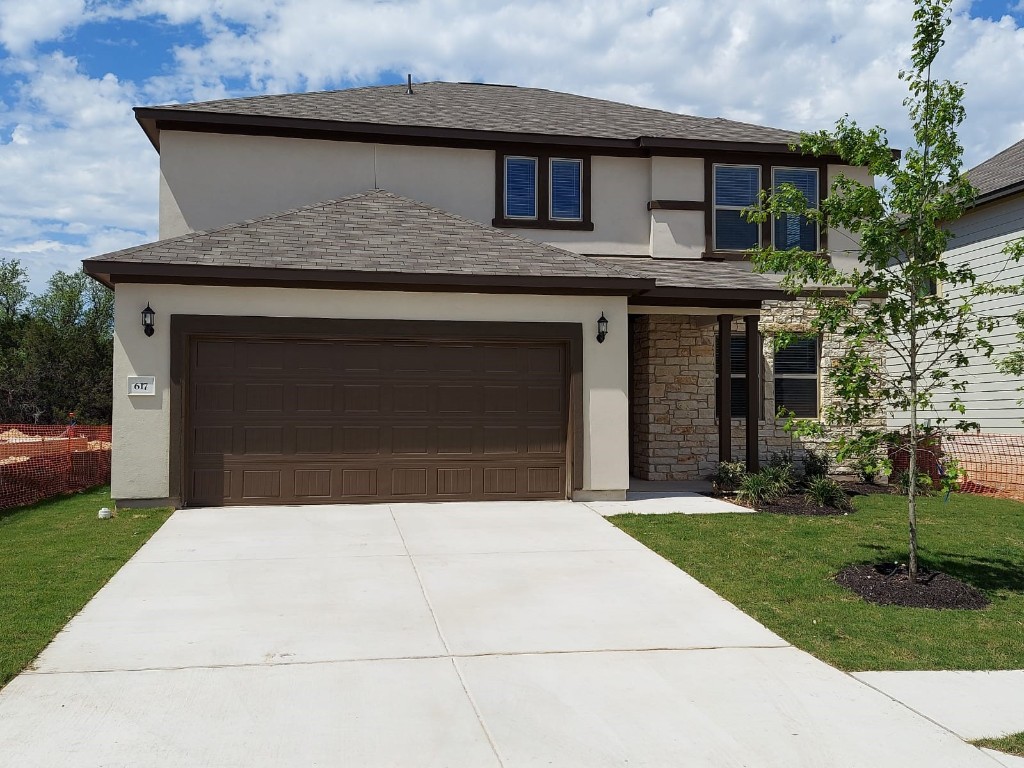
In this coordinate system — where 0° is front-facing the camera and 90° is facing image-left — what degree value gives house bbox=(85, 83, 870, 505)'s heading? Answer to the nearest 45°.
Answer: approximately 0°

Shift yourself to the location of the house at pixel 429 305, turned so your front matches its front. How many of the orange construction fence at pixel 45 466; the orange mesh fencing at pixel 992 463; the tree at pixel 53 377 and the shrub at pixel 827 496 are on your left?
2

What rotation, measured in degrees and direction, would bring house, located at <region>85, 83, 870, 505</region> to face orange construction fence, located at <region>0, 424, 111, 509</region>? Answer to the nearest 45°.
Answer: approximately 90° to its right

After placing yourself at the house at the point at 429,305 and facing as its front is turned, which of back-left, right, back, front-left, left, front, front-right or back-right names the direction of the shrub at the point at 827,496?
left

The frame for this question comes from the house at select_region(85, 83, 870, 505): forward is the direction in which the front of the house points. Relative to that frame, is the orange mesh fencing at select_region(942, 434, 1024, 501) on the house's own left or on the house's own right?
on the house's own left

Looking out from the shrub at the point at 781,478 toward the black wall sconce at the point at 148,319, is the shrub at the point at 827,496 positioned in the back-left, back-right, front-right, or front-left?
back-left

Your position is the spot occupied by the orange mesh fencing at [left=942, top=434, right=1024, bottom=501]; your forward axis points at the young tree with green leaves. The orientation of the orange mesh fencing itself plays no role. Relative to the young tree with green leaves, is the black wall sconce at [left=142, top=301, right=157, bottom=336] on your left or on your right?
right
